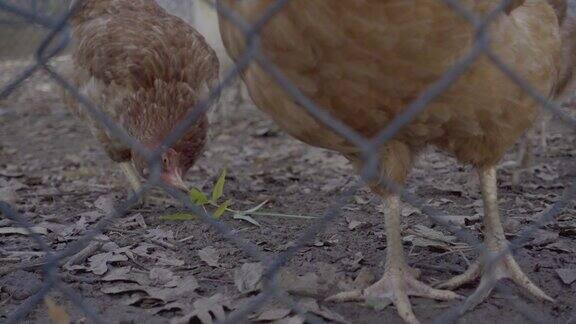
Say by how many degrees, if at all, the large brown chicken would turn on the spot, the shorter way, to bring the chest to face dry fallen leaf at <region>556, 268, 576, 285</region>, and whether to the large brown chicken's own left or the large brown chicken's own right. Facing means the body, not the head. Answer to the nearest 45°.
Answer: approximately 90° to the large brown chicken's own left

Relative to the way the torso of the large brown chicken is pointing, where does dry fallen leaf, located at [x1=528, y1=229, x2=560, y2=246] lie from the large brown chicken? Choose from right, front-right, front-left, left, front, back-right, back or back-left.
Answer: left

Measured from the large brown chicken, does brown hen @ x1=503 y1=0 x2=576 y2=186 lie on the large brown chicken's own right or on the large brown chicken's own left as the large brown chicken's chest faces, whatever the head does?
on the large brown chicken's own left
